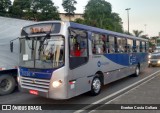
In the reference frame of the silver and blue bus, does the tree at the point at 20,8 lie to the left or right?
on its right

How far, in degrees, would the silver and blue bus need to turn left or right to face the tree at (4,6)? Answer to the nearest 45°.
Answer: approximately 135° to its right

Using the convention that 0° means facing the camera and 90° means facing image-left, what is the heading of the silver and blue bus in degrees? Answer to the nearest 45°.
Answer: approximately 45°

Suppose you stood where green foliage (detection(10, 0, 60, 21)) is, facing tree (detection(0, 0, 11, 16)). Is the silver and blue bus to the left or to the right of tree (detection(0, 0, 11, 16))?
left

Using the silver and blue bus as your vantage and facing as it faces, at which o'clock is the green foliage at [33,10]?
The green foliage is roughly at 4 o'clock from the silver and blue bus.
